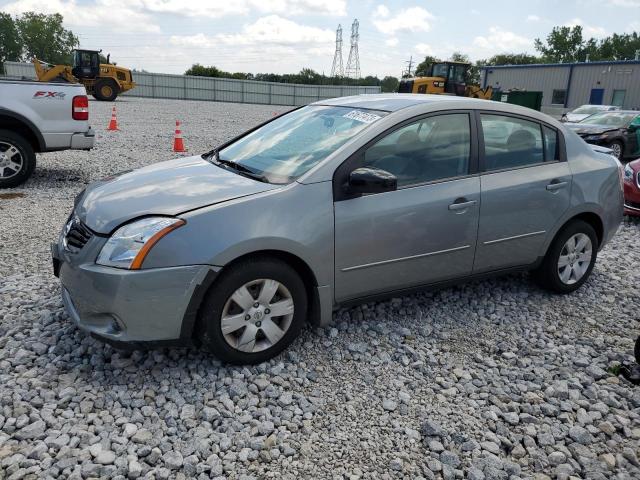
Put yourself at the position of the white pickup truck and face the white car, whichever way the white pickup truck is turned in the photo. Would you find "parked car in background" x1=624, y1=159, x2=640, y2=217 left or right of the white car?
right

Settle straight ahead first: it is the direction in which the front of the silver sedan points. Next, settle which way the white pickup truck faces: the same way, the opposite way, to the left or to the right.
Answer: the same way

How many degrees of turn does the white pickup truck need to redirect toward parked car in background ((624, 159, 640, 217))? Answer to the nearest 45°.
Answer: approximately 135° to its left

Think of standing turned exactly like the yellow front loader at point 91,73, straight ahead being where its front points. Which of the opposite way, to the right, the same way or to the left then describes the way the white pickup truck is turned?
the same way

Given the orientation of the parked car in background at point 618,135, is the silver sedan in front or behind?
in front

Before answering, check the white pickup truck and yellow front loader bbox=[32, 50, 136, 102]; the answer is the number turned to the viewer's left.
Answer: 2

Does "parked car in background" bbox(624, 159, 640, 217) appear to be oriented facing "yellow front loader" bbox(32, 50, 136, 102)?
no

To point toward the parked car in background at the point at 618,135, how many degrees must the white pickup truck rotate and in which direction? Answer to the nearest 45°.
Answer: approximately 180°

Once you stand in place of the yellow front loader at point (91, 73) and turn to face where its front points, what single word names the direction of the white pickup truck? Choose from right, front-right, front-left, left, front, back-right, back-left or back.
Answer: left

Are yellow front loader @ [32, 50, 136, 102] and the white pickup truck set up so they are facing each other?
no

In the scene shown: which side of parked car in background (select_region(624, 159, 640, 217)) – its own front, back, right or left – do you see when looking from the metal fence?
right

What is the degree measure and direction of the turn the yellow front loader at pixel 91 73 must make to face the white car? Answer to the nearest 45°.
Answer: approximately 135° to its left

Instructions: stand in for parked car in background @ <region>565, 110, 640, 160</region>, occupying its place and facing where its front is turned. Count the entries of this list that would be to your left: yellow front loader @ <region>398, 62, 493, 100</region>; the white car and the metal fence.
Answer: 0

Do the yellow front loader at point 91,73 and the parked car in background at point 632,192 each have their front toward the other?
no

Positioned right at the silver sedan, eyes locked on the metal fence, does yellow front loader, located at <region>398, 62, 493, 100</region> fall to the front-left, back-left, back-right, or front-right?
front-right

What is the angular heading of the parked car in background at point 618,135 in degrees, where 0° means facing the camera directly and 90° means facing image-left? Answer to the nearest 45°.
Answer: approximately 45°

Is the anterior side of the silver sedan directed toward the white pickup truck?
no

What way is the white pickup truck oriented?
to the viewer's left

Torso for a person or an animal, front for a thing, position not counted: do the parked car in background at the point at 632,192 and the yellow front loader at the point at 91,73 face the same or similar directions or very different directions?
same or similar directions

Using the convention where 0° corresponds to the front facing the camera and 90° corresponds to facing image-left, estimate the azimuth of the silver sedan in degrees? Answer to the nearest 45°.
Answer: approximately 45°

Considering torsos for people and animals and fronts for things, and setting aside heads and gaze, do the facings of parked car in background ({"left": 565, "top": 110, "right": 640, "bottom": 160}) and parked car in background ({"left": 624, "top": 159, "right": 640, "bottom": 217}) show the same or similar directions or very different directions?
same or similar directions

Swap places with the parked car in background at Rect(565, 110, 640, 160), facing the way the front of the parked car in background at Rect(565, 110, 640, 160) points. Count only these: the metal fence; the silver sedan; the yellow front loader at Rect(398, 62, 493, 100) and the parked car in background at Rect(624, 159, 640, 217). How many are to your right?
2
